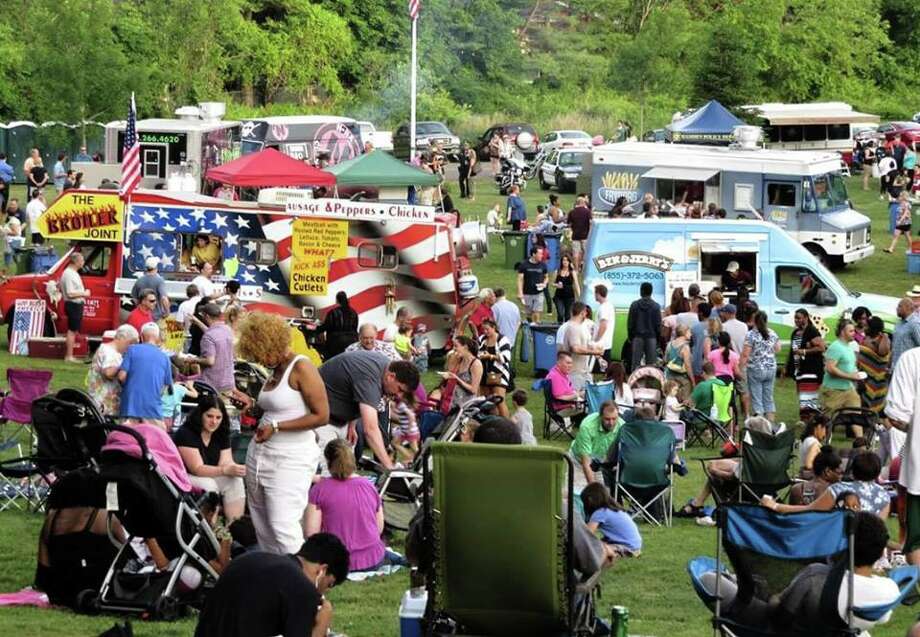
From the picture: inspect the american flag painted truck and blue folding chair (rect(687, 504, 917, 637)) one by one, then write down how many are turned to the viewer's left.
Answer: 1

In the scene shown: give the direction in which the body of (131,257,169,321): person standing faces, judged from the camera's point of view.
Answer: away from the camera

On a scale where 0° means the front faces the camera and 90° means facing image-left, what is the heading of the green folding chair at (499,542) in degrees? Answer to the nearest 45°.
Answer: approximately 180°

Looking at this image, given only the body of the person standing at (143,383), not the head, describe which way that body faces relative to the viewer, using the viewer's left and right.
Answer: facing away from the viewer

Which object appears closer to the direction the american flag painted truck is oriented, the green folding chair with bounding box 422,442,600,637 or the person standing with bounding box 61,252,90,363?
the person standing

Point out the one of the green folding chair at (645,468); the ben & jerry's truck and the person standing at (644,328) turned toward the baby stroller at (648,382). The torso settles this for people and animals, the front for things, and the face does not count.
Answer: the green folding chair

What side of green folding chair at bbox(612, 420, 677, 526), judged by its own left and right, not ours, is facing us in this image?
back
